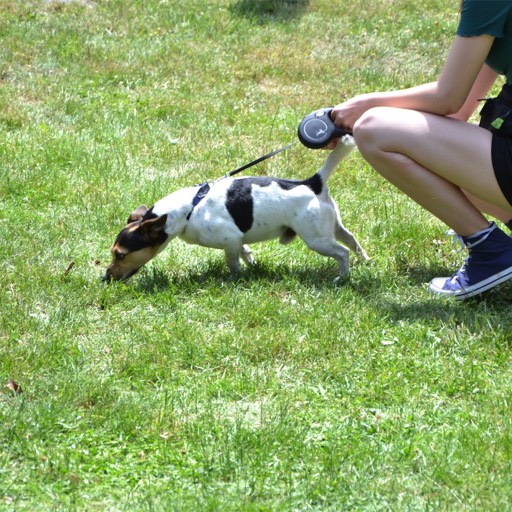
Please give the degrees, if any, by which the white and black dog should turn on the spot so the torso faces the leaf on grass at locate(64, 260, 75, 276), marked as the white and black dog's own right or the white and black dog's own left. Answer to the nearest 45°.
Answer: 0° — it already faces it

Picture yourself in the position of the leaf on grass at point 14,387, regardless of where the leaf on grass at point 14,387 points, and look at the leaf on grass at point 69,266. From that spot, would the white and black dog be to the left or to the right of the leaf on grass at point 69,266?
right

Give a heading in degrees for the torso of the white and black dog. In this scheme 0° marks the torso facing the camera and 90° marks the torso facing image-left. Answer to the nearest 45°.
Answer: approximately 90°

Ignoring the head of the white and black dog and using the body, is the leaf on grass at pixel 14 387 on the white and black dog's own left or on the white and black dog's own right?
on the white and black dog's own left

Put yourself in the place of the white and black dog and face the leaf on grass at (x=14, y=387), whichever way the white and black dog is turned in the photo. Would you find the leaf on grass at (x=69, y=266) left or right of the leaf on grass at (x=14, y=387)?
right
